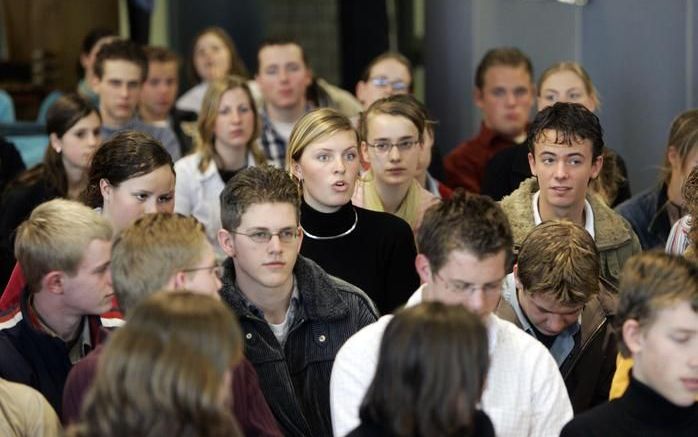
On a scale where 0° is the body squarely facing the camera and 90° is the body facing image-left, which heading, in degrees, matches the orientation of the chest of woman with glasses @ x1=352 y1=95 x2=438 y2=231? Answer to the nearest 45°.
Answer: approximately 0°

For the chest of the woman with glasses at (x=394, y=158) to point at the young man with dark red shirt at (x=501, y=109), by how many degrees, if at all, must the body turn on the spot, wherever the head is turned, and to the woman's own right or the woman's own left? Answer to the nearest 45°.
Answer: approximately 180°

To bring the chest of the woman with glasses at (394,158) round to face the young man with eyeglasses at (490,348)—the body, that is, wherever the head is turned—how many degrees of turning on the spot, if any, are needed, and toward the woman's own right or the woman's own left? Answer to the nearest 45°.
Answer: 0° — they already face them

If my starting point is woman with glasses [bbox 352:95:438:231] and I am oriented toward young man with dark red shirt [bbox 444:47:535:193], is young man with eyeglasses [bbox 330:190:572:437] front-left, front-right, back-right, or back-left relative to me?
back-right
